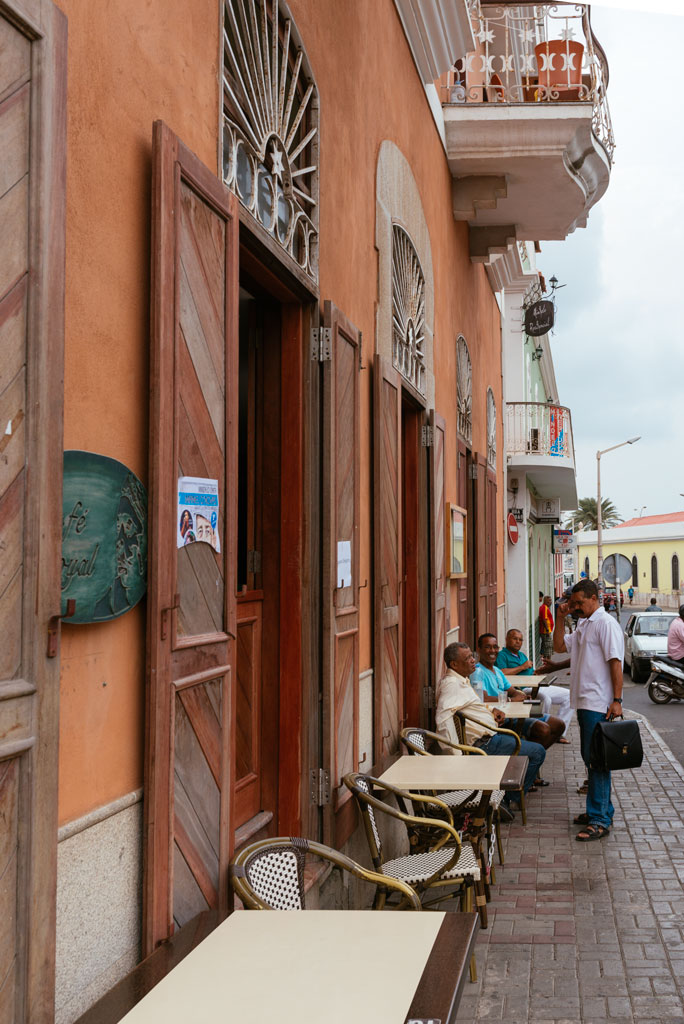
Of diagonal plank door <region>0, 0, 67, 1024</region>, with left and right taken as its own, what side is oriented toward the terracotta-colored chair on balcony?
left

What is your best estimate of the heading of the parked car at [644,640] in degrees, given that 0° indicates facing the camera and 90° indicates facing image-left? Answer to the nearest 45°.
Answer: approximately 0°

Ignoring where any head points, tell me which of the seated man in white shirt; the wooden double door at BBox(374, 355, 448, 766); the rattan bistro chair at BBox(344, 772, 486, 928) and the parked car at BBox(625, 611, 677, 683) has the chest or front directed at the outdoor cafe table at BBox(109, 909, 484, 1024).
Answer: the parked car

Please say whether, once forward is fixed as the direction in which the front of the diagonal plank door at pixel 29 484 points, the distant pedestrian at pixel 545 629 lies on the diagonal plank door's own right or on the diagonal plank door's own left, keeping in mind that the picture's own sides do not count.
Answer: on the diagonal plank door's own left

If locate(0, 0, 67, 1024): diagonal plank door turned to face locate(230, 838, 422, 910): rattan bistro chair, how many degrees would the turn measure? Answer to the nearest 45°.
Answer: approximately 90° to its left

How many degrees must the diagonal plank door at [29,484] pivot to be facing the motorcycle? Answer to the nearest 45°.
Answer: approximately 90° to its left

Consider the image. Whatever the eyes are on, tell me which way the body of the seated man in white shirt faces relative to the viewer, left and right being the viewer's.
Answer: facing to the right of the viewer

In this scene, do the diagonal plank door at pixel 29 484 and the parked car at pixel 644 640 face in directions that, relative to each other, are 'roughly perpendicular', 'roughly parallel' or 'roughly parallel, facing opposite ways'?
roughly perpendicular

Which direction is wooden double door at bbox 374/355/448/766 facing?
to the viewer's right
